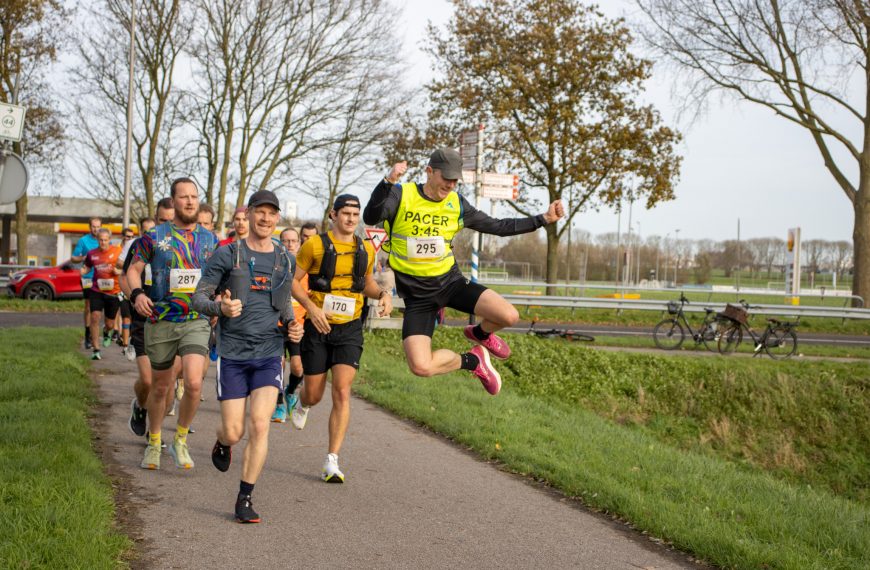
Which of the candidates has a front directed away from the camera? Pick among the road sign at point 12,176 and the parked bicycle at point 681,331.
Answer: the road sign

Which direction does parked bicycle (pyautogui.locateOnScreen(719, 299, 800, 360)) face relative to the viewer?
to the viewer's left

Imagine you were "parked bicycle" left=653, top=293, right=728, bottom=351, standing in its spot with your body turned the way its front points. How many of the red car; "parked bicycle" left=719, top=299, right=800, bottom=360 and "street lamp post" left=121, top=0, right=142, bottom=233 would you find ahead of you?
2

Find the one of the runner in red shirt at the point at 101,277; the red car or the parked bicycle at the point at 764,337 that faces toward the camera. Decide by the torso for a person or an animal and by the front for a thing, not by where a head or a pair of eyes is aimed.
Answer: the runner in red shirt

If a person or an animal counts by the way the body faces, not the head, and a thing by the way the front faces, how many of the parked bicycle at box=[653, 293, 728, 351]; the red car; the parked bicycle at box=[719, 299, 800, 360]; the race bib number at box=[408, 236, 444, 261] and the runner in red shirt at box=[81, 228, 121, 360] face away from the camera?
0

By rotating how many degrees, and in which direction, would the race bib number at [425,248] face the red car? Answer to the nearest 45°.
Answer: approximately 135° to its right

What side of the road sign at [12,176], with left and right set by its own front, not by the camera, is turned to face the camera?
back

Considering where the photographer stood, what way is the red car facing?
facing to the left of the viewer

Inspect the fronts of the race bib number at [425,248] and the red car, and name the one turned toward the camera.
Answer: the race bib number

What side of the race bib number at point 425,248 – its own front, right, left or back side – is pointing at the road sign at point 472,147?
back

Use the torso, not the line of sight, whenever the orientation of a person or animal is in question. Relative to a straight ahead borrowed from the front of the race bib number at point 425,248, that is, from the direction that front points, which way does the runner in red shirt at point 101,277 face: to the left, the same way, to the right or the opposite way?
the same way

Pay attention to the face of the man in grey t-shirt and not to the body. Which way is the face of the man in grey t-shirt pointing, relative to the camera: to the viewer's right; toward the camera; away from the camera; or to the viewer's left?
toward the camera

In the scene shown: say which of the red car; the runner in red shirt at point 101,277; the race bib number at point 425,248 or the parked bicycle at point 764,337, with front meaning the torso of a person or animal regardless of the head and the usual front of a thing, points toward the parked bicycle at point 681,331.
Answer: the parked bicycle at point 764,337

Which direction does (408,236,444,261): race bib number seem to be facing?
toward the camera

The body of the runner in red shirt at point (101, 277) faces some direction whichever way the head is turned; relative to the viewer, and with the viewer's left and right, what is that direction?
facing the viewer

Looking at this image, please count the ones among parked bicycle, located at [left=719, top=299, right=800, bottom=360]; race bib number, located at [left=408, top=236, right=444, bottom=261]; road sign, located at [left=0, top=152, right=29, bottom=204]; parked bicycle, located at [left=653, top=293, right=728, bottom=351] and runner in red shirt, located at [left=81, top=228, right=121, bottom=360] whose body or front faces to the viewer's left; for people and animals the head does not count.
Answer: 2

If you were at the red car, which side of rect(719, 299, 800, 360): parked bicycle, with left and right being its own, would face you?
front
